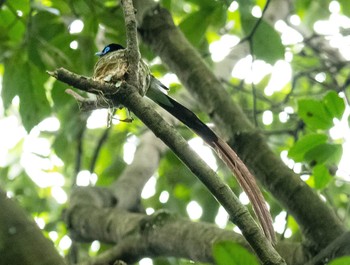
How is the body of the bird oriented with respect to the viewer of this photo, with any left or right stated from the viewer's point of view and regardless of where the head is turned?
facing to the left of the viewer

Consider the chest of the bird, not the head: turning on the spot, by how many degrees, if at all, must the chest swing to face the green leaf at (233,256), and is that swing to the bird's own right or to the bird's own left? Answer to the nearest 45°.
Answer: approximately 90° to the bird's own left
